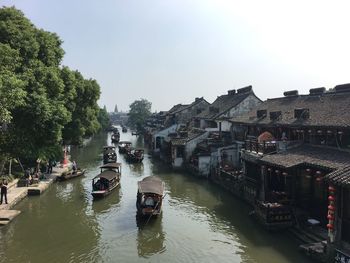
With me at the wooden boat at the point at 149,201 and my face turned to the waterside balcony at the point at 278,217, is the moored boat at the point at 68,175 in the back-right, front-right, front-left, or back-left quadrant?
back-left

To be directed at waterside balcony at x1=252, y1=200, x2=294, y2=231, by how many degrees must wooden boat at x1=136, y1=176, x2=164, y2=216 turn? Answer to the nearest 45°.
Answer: approximately 135° to its right

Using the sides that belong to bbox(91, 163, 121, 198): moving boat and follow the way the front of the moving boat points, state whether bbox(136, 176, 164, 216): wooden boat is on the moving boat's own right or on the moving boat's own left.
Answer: on the moving boat's own left

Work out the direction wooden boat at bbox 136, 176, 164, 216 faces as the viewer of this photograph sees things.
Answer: facing away from the viewer

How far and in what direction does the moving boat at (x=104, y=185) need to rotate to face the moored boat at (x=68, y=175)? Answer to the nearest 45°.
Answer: approximately 90° to its right

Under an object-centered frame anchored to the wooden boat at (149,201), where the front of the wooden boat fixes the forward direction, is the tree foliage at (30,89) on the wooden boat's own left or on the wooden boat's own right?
on the wooden boat's own left

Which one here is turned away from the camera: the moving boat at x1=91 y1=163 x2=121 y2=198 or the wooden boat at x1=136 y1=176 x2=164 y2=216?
the wooden boat
